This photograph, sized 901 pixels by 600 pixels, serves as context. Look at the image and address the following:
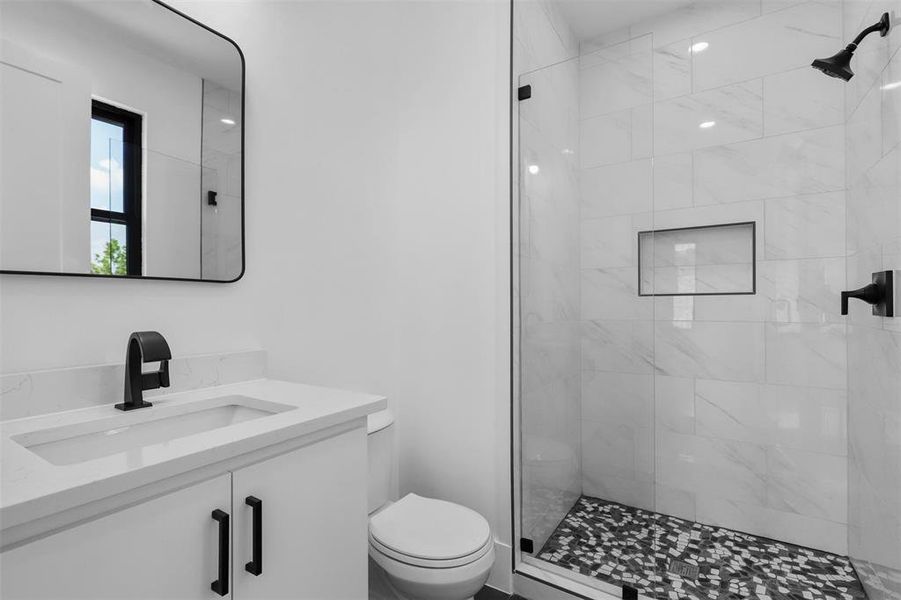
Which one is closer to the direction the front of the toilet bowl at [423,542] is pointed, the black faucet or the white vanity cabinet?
the white vanity cabinet

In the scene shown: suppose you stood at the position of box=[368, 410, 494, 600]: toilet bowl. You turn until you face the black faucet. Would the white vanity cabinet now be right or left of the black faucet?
left

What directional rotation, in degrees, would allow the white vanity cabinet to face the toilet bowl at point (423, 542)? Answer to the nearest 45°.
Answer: approximately 90° to its left

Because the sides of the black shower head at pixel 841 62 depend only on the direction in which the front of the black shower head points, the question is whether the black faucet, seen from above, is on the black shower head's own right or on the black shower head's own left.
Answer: on the black shower head's own left

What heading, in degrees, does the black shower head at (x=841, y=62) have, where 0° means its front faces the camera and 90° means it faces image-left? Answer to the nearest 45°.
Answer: approximately 90°

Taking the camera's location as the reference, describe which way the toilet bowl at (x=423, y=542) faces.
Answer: facing the viewer and to the right of the viewer
